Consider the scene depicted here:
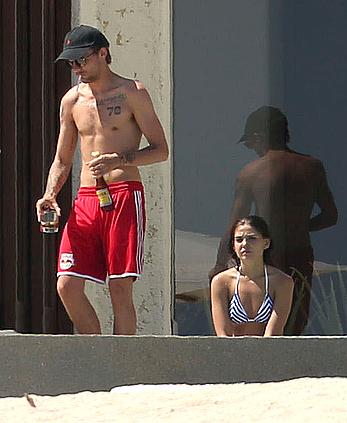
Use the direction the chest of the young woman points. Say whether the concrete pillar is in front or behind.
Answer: behind

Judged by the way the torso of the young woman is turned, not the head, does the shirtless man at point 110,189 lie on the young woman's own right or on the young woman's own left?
on the young woman's own right

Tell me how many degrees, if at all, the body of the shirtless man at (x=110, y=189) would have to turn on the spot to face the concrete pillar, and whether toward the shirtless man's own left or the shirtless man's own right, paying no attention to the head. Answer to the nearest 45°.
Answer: approximately 135° to the shirtless man's own right

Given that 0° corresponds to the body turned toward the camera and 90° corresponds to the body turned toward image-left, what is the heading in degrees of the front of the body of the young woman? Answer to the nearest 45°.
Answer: approximately 0°

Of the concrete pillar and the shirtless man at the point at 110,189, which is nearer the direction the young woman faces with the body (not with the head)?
the shirtless man

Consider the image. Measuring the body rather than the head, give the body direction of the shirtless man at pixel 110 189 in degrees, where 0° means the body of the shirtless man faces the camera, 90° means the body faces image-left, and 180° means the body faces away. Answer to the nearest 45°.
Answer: approximately 45°
